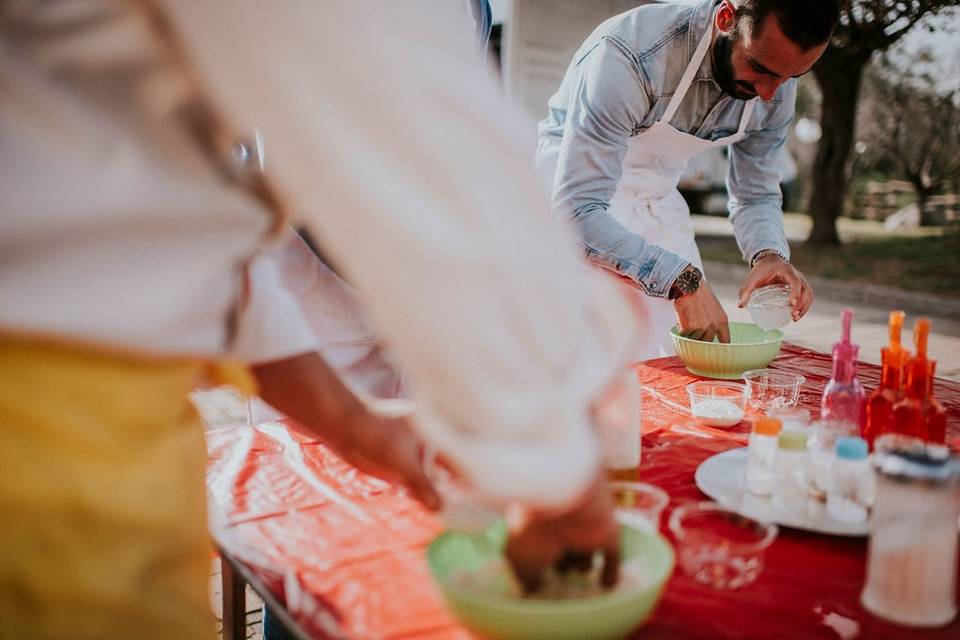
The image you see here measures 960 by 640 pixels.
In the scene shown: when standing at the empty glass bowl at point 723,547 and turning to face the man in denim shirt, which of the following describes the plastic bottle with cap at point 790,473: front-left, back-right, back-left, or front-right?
front-right

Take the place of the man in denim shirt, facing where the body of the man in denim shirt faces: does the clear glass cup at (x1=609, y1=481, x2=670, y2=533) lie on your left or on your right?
on your right

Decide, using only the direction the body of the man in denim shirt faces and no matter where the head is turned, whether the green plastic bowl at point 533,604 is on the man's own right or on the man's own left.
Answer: on the man's own right

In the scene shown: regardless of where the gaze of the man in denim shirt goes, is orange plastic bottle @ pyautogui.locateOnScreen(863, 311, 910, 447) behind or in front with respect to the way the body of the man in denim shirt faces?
in front

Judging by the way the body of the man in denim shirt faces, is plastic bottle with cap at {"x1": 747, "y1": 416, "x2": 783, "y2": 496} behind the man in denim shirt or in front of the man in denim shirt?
in front

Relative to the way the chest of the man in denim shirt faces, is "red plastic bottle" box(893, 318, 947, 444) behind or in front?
in front

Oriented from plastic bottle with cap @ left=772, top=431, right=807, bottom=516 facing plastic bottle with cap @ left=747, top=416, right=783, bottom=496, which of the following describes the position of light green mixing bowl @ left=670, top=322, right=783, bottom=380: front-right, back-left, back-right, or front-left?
front-right
